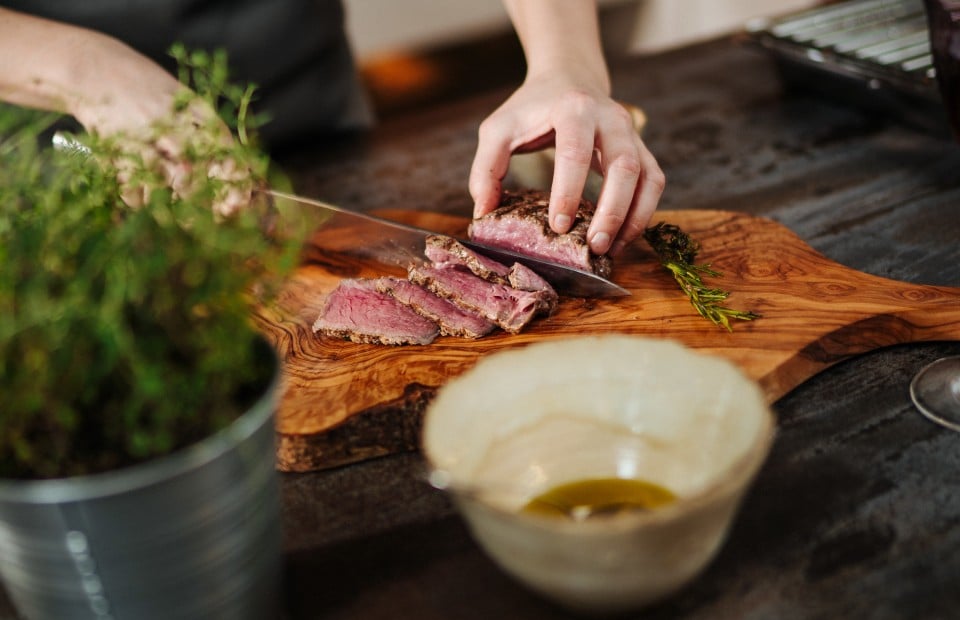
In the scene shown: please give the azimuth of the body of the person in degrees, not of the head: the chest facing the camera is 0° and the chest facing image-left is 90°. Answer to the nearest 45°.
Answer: approximately 0°

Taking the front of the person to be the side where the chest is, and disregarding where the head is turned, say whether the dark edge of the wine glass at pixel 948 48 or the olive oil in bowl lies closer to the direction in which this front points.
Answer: the olive oil in bowl

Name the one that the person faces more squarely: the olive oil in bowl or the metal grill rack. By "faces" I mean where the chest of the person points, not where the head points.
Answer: the olive oil in bowl
